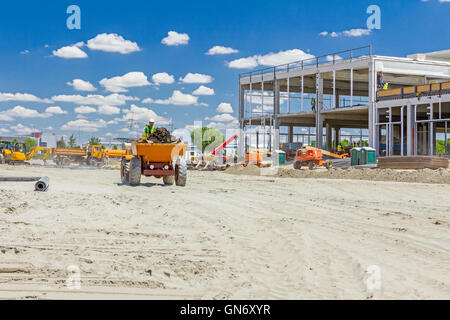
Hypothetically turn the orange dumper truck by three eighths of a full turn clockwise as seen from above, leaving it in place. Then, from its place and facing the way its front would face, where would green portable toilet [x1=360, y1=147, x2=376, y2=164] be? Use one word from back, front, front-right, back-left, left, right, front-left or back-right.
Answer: right

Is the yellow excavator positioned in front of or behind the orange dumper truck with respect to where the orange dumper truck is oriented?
behind

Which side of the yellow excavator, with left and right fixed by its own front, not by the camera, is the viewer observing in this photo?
right

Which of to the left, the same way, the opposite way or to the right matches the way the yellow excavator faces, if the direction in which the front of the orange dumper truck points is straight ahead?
to the left

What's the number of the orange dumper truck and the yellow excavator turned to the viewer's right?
1

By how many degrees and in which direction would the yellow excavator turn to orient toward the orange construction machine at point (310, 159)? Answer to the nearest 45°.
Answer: approximately 45° to its right

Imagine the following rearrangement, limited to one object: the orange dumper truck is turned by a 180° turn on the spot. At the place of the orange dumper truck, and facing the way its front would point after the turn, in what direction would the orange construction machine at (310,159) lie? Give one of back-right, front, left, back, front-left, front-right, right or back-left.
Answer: front-right

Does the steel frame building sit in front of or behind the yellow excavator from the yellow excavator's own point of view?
in front

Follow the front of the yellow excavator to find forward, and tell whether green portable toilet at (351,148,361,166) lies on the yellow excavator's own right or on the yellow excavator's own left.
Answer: on the yellow excavator's own right

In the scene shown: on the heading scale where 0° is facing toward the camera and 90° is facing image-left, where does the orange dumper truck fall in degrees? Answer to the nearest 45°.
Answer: approximately 0°
